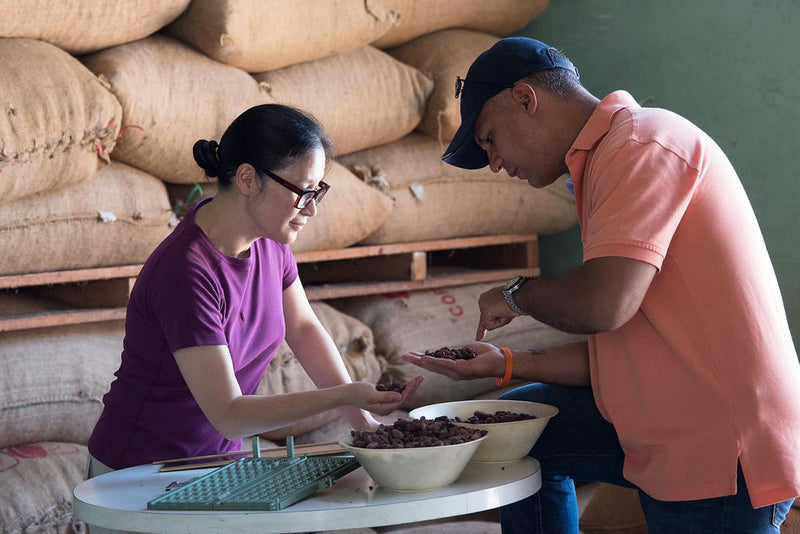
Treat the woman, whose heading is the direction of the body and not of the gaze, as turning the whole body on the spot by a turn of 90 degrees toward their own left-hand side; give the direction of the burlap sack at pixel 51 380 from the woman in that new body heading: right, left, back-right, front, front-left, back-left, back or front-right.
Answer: left

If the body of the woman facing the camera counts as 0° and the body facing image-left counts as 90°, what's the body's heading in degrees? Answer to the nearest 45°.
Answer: approximately 315°

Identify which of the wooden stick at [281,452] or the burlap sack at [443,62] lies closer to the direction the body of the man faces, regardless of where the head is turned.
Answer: the wooden stick

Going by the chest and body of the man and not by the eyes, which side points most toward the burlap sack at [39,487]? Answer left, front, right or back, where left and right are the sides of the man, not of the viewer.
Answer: front

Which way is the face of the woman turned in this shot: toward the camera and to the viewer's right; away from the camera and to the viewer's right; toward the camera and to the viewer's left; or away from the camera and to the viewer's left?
toward the camera and to the viewer's right

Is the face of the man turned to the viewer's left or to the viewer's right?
to the viewer's left

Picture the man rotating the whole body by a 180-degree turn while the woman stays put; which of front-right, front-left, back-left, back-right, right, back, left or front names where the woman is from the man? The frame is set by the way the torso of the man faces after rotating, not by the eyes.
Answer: back

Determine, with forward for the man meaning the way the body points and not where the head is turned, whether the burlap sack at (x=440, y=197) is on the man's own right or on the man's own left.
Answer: on the man's own right

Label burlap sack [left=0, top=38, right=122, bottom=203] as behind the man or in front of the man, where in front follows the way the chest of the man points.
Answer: in front

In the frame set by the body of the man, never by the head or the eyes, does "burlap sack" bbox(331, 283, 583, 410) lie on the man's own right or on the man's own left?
on the man's own right

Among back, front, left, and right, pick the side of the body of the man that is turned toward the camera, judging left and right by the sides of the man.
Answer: left

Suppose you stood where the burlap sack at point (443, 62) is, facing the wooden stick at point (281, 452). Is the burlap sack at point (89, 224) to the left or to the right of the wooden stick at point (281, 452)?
right

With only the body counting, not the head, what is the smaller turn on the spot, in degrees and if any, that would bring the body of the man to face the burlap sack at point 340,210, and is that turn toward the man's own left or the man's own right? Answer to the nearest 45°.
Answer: approximately 45° to the man's own right

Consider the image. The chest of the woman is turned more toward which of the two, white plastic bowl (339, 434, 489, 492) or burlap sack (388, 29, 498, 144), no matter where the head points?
the white plastic bowl
